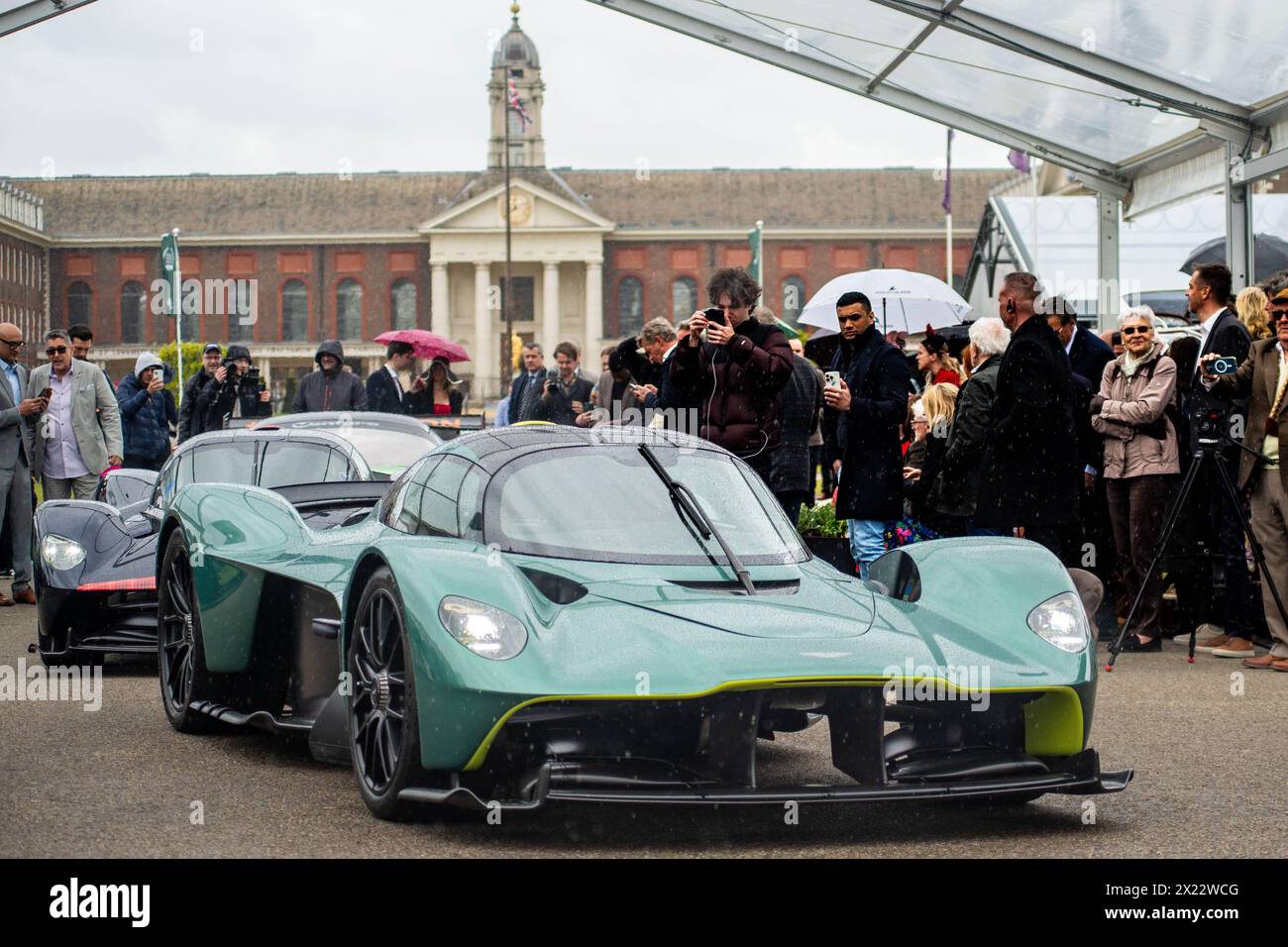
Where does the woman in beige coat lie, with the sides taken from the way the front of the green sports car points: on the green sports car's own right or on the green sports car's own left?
on the green sports car's own left

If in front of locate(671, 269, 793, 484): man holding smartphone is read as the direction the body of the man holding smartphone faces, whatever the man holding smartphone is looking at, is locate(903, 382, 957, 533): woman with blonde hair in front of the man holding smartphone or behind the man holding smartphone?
behind

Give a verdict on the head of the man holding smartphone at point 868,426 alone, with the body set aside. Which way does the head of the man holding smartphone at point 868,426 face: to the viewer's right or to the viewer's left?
to the viewer's left

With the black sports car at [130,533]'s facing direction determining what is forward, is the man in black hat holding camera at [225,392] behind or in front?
behind

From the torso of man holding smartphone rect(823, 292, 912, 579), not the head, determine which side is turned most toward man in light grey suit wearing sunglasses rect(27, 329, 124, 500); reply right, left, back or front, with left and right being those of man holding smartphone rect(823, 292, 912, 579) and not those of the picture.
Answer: right

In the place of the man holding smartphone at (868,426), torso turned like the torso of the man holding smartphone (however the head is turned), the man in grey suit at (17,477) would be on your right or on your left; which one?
on your right

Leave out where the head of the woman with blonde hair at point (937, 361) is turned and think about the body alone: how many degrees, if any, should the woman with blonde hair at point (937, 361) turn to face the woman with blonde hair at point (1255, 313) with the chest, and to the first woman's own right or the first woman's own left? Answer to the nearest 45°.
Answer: approximately 135° to the first woman's own left
